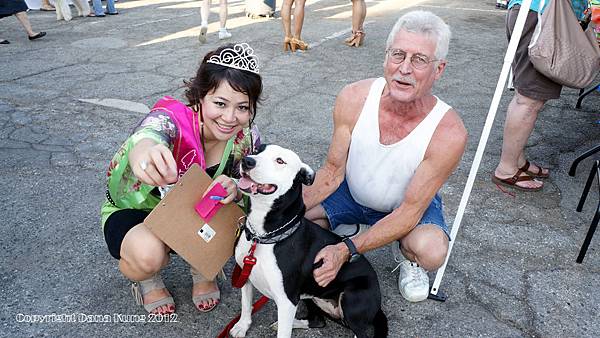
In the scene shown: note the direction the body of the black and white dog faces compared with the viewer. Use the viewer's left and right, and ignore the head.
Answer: facing the viewer and to the left of the viewer

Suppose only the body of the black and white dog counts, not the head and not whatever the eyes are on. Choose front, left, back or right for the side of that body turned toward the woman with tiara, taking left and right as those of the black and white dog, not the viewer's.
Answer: right
